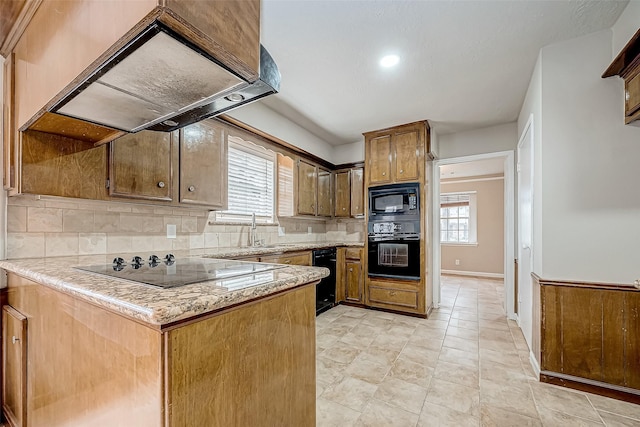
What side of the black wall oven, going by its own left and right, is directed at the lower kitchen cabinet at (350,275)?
right

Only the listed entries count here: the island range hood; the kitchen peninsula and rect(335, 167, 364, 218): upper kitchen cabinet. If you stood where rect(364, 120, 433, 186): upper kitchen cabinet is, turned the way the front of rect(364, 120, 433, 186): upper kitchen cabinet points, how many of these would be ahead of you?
2

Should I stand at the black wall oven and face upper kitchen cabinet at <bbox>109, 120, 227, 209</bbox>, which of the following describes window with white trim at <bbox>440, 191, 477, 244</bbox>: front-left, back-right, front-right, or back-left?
back-right

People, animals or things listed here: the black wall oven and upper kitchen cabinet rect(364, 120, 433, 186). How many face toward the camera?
2

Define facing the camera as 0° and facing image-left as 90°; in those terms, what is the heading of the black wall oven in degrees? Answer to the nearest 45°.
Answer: approximately 0°

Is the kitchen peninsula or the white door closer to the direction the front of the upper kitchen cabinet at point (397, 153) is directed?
the kitchen peninsula

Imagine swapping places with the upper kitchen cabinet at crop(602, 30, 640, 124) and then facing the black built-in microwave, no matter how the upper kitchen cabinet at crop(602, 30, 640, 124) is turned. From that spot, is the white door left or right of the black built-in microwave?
right
